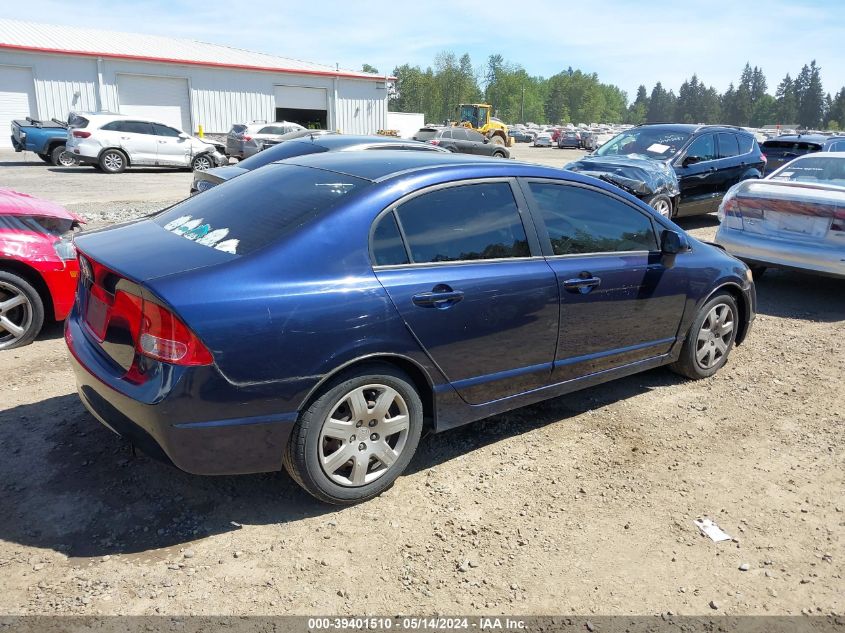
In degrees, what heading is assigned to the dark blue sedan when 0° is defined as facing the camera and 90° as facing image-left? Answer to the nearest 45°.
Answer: approximately 225°

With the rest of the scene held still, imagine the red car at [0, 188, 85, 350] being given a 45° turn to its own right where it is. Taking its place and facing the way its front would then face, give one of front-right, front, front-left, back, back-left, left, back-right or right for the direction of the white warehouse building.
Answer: back-left

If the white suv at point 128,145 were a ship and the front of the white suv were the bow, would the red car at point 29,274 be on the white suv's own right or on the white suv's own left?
on the white suv's own right

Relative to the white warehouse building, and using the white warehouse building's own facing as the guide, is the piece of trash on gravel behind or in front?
in front

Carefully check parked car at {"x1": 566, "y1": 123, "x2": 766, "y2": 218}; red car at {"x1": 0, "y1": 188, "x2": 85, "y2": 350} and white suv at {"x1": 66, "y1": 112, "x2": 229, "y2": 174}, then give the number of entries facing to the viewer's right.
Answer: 2

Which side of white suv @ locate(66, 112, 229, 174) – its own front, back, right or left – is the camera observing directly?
right

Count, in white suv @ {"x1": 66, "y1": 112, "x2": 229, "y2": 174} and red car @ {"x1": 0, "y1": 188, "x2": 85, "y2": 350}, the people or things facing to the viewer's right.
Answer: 2

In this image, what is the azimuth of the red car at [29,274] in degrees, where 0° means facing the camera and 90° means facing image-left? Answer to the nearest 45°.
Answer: approximately 270°

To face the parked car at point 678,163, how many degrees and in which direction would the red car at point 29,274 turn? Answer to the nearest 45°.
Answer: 0° — it already faces it

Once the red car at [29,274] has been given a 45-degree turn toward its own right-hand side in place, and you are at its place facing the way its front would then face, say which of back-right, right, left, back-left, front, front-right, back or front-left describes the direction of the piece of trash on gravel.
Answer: front

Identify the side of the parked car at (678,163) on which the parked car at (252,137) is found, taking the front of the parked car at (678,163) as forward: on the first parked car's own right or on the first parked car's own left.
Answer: on the first parked car's own right

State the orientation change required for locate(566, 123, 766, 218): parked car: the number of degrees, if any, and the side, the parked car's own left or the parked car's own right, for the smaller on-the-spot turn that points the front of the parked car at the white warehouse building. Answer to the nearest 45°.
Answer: approximately 90° to the parked car's own right

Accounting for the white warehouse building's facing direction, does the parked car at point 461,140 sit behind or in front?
in front

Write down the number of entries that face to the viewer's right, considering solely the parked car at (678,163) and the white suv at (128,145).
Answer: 1

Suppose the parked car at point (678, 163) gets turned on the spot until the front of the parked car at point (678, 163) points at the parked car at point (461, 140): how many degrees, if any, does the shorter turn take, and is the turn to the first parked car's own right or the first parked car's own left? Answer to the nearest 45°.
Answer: approximately 90° to the first parked car's own right
